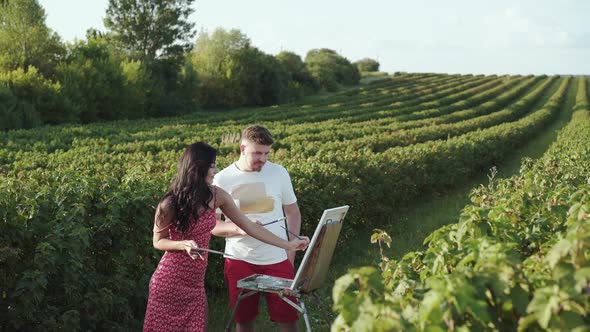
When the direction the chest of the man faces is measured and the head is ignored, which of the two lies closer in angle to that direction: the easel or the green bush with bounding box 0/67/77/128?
the easel

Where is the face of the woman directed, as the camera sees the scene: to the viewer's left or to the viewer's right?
to the viewer's right

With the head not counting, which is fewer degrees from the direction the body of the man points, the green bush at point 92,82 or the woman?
the woman

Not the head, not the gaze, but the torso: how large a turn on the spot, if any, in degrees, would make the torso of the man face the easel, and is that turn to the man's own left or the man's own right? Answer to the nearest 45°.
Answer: approximately 45° to the man's own left

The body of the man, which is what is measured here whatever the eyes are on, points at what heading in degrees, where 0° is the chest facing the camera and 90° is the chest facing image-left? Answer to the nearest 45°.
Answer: approximately 0°

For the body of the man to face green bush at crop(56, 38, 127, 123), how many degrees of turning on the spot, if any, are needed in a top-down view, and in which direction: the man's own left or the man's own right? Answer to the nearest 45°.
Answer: approximately 180°

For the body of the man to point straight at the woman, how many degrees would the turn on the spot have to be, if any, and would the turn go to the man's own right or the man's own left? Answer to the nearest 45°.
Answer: approximately 45° to the man's own right

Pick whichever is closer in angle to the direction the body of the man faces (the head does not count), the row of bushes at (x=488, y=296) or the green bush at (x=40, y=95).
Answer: the row of bushes

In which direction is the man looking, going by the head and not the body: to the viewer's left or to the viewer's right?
to the viewer's right

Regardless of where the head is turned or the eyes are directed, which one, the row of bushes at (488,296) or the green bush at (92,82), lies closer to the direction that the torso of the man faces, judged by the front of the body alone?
the row of bushes
